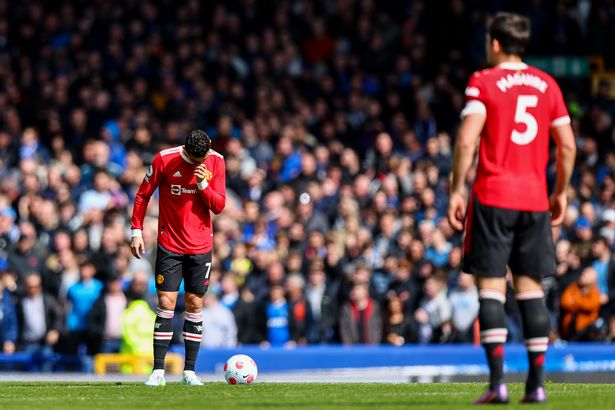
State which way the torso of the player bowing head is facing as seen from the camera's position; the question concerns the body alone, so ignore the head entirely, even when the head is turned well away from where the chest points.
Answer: toward the camera

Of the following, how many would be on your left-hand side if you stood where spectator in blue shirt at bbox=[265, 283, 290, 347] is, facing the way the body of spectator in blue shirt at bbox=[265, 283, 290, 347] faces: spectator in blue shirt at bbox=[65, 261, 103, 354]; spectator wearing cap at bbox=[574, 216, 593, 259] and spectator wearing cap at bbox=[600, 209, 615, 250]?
2

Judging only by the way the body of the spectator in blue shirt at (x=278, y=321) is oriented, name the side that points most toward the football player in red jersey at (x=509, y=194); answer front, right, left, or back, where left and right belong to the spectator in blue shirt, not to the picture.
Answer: front

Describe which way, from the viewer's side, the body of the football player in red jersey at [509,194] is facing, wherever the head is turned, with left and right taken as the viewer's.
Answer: facing away from the viewer and to the left of the viewer

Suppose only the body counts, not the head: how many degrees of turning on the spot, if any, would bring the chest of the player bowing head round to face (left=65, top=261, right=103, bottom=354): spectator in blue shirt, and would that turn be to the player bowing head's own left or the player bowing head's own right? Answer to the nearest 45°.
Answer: approximately 180°

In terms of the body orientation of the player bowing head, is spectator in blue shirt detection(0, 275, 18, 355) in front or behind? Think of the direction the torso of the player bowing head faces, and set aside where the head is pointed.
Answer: behind

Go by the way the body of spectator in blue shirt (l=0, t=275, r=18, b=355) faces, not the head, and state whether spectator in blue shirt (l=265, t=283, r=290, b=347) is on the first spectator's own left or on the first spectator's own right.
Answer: on the first spectator's own left

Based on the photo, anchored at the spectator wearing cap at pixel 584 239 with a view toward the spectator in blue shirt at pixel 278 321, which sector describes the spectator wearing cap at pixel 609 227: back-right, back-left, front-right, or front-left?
back-right

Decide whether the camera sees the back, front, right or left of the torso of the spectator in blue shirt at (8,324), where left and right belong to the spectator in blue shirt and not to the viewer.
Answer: front

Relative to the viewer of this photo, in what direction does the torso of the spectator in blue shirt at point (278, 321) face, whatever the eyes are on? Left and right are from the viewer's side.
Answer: facing the viewer

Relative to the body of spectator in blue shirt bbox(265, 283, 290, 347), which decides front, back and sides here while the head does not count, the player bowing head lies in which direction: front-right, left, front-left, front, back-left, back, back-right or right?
front

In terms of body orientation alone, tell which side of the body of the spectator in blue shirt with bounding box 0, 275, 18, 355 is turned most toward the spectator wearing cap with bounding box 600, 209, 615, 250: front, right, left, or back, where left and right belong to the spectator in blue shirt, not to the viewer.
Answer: left

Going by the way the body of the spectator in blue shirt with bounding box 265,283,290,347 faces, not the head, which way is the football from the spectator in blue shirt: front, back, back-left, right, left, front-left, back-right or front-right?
front

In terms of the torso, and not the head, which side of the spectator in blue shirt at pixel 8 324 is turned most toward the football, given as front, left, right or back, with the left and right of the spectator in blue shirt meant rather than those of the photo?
front

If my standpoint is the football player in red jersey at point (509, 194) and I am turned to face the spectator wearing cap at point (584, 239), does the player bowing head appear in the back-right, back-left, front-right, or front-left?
front-left
